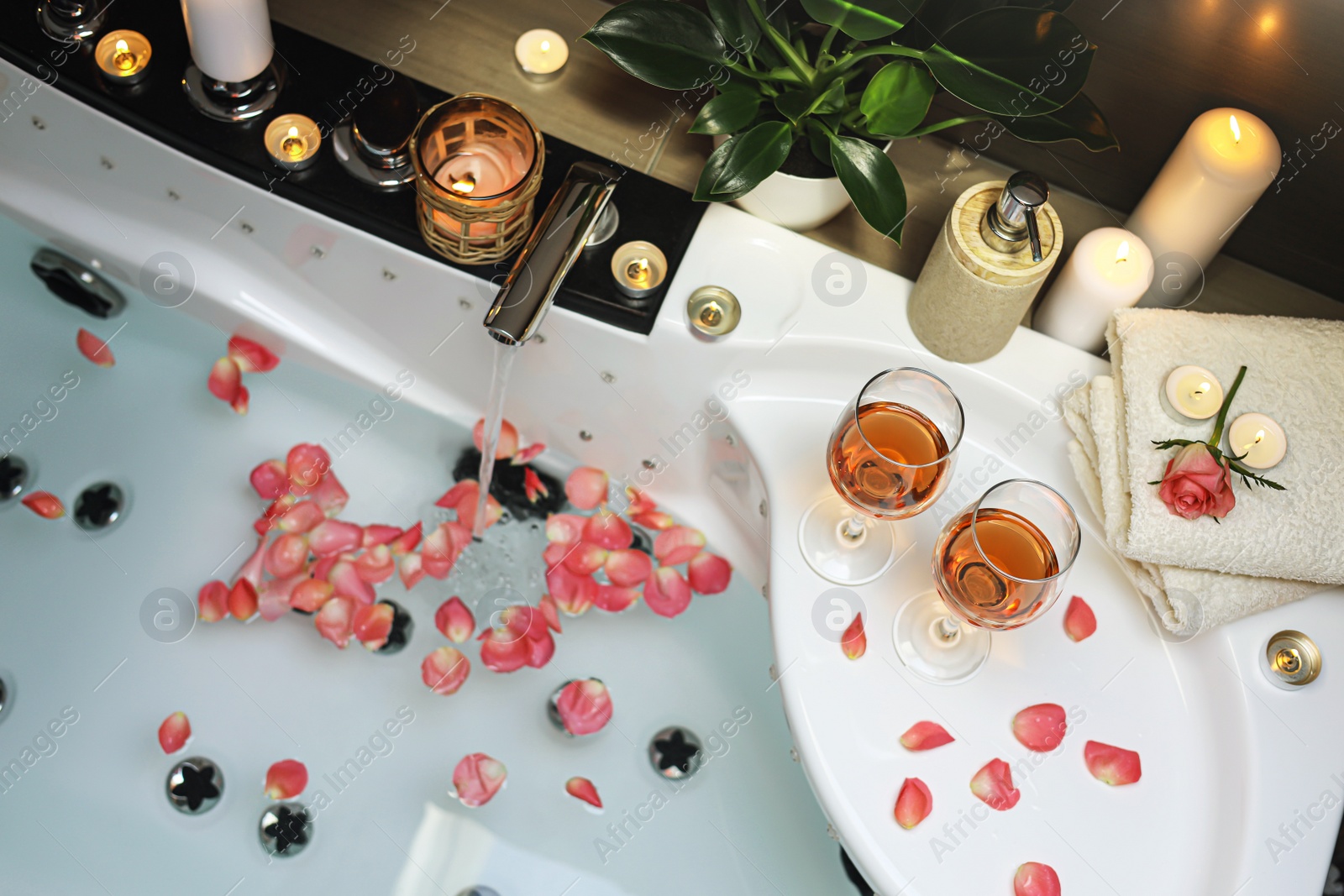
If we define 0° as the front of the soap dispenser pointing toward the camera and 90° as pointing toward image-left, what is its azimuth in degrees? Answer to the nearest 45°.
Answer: approximately 315°
